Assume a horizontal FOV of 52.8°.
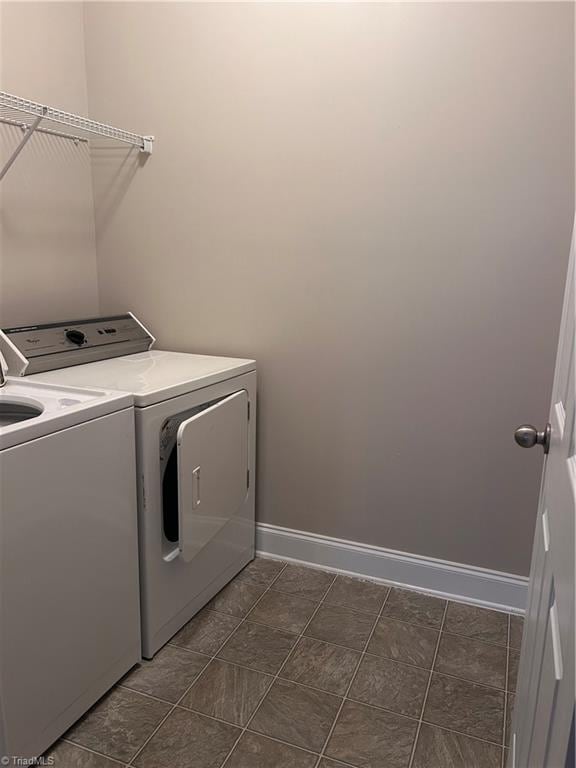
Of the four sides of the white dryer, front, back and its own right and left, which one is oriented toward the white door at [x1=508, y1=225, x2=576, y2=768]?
front

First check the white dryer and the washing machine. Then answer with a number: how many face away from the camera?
0

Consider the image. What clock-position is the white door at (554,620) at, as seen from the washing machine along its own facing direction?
The white door is roughly at 12 o'clock from the washing machine.

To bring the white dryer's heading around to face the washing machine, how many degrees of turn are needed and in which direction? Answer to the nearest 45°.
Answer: approximately 90° to its right

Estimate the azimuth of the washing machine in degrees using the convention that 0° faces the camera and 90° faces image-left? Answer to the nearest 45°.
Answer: approximately 315°

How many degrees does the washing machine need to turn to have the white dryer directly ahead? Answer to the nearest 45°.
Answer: approximately 90° to its left

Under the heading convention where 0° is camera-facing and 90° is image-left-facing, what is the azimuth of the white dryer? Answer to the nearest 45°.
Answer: approximately 315°

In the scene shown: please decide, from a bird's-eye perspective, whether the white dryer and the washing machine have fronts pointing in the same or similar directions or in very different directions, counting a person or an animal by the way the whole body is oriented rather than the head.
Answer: same or similar directions

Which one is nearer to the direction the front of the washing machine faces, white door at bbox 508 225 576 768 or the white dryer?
the white door
